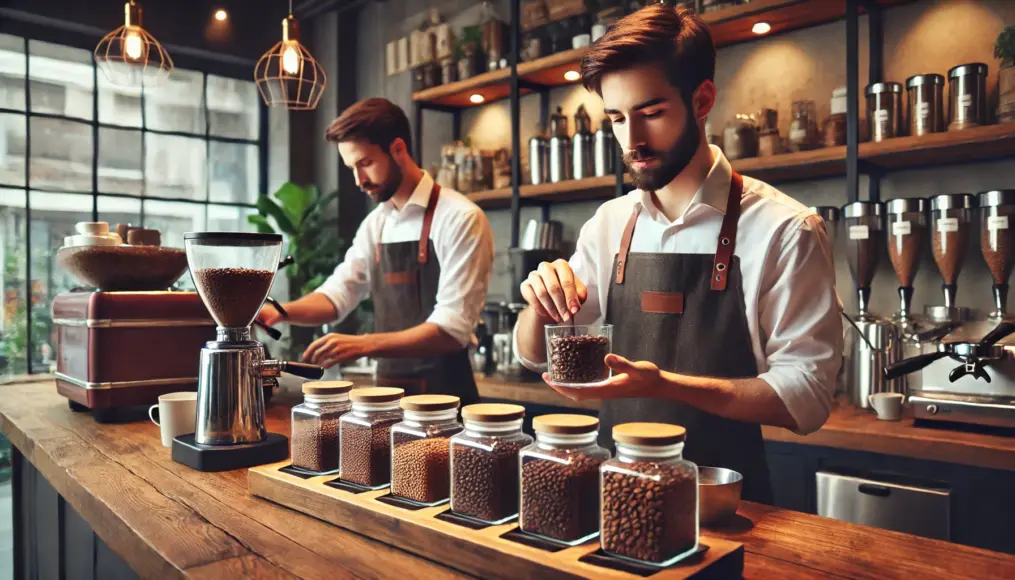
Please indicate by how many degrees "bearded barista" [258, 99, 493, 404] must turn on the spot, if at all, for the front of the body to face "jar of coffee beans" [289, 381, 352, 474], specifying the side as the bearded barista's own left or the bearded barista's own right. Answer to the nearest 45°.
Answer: approximately 45° to the bearded barista's own left

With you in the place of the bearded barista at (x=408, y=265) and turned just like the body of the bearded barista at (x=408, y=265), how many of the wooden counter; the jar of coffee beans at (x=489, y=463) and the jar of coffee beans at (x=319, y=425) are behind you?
0

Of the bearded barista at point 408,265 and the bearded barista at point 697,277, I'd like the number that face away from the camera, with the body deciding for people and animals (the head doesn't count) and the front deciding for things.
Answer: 0

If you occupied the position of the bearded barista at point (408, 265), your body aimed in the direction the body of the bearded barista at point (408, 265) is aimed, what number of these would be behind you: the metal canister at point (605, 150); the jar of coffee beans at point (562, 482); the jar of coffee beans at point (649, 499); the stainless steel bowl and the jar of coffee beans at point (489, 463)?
1

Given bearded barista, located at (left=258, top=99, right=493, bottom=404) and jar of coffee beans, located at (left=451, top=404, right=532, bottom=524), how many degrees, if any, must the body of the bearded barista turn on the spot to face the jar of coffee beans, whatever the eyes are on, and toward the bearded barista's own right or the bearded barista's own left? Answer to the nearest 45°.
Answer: approximately 45° to the bearded barista's own left

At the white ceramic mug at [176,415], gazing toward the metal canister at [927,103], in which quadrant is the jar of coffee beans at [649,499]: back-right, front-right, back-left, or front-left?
front-right

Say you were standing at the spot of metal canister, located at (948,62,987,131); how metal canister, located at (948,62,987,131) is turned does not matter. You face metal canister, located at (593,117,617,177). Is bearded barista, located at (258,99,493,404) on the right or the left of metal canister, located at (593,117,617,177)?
left

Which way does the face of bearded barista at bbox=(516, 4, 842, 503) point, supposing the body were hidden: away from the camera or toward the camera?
toward the camera

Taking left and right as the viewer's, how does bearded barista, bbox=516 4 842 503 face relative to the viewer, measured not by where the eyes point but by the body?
facing the viewer and to the left of the viewer

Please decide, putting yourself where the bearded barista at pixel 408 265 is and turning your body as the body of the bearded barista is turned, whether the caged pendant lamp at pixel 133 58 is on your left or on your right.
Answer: on your right

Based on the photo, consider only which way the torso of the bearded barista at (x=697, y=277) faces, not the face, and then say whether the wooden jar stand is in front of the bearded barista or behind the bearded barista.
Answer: in front

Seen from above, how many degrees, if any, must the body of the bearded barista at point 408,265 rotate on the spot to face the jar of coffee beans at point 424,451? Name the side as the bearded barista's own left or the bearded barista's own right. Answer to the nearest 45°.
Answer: approximately 45° to the bearded barista's own left

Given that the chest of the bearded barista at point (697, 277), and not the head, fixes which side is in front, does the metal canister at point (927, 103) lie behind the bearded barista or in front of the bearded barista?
behind

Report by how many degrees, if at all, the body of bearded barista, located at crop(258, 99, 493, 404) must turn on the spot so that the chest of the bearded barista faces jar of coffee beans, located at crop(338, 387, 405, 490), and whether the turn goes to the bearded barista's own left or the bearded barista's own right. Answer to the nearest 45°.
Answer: approximately 45° to the bearded barista's own left
